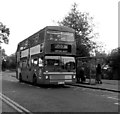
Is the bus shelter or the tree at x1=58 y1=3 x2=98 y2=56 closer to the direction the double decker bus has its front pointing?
the bus shelter

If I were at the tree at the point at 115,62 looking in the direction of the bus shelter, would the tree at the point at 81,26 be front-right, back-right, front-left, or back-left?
front-right

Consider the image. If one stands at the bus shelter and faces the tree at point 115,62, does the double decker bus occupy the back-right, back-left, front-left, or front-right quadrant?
back-left

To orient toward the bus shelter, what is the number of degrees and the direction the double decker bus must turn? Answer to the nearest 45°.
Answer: approximately 90° to its left

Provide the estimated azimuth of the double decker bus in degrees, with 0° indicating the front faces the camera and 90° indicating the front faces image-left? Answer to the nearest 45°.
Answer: approximately 315°

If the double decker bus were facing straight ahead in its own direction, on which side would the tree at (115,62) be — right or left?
on its left

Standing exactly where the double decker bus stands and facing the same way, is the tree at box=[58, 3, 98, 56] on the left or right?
on its left

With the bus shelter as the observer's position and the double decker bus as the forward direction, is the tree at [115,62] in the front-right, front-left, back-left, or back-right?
back-right
